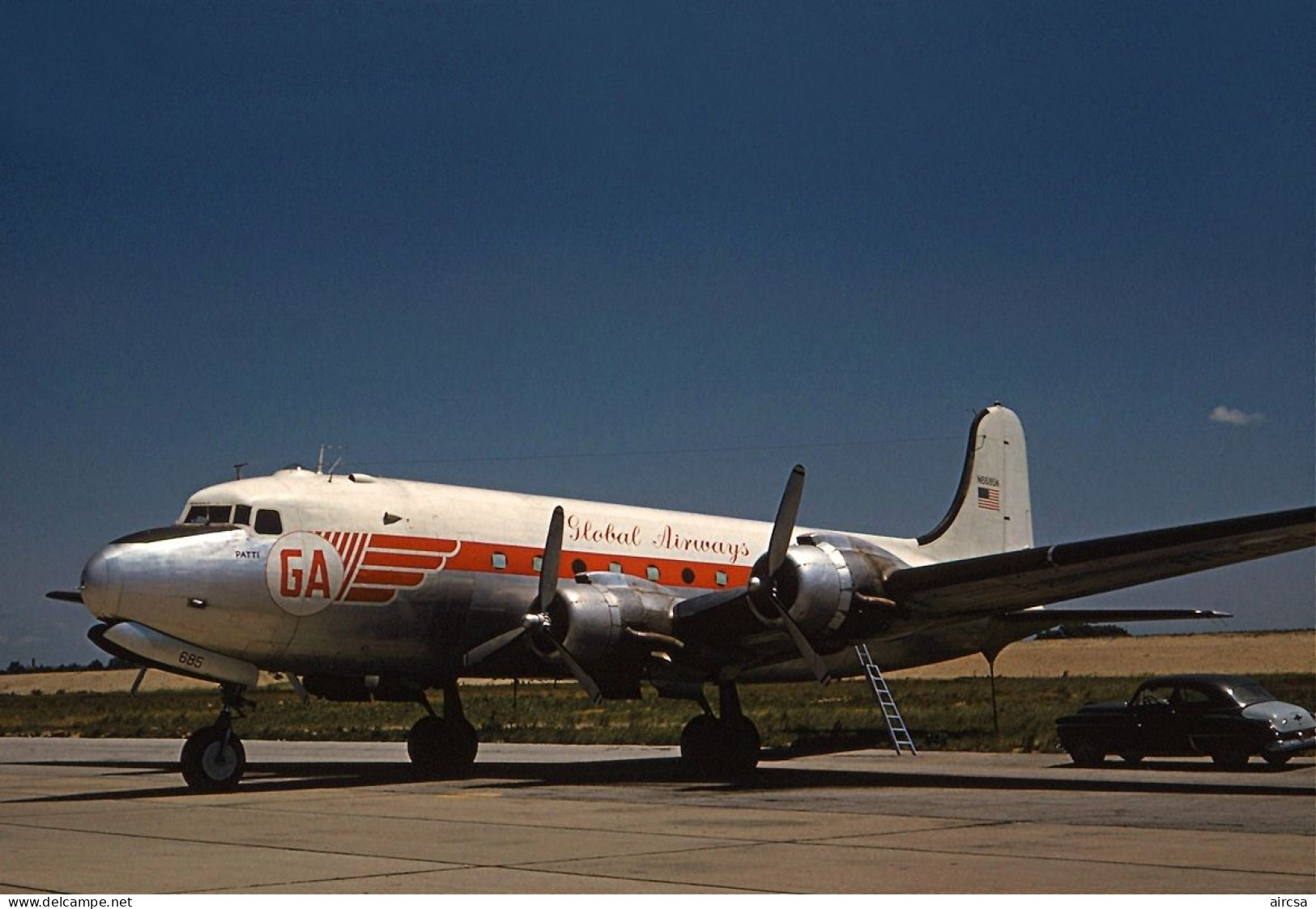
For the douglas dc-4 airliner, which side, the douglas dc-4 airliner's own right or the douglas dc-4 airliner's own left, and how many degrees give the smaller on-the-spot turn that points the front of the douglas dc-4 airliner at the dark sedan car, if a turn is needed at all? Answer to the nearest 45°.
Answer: approximately 135° to the douglas dc-4 airliner's own left

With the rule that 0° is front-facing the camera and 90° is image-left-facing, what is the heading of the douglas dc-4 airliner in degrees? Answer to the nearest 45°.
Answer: approximately 45°
